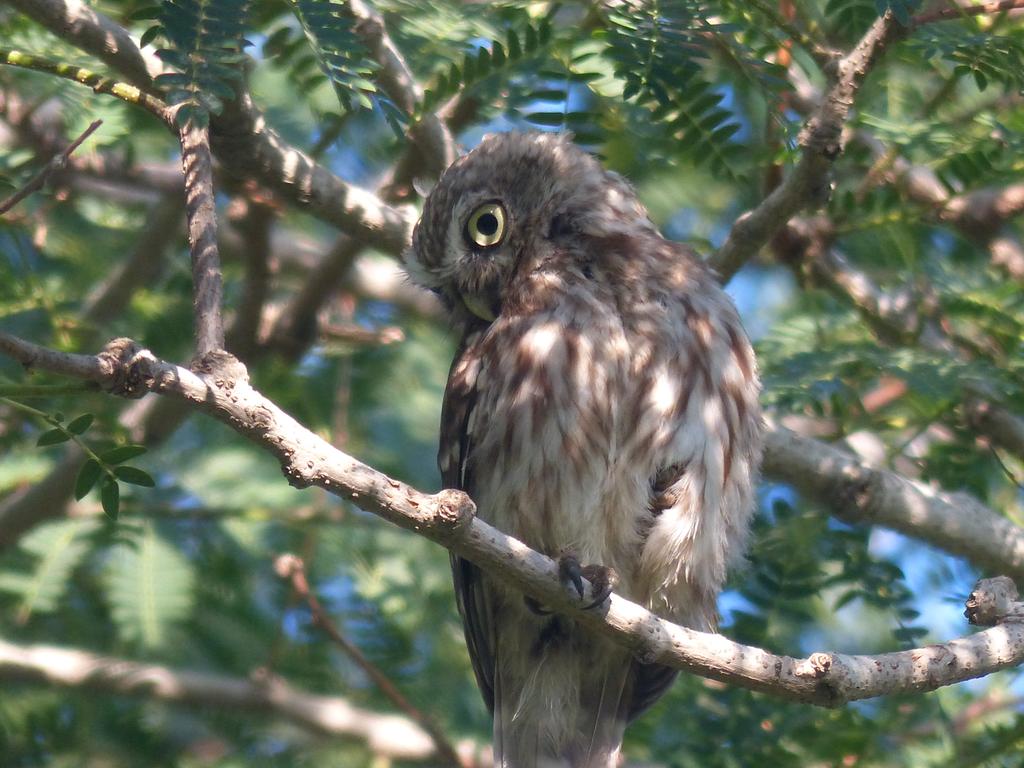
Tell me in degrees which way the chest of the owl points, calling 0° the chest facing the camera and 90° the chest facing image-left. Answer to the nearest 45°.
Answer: approximately 0°

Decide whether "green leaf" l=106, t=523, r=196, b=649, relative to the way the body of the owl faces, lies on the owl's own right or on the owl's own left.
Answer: on the owl's own right

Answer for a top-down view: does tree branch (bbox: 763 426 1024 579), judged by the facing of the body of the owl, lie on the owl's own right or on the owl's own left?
on the owl's own left

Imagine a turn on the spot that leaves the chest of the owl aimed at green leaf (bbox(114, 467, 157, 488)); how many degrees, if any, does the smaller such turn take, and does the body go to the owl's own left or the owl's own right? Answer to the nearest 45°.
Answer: approximately 45° to the owl's own right
